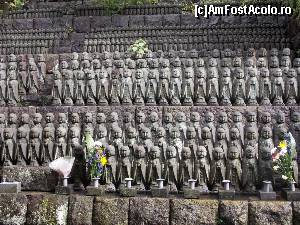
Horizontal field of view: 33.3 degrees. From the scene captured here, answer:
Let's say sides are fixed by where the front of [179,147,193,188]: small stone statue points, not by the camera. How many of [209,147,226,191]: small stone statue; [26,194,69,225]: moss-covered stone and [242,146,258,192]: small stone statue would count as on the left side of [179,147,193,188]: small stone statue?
2

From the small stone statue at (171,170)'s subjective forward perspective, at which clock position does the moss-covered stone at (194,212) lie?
The moss-covered stone is roughly at 11 o'clock from the small stone statue.

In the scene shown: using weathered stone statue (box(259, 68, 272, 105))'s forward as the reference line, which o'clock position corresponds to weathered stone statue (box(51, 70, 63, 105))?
weathered stone statue (box(51, 70, 63, 105)) is roughly at 3 o'clock from weathered stone statue (box(259, 68, 272, 105)).

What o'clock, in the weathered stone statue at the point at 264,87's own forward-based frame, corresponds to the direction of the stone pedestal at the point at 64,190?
The stone pedestal is roughly at 2 o'clock from the weathered stone statue.

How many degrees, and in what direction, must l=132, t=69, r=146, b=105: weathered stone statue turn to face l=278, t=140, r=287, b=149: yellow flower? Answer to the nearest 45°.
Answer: approximately 45° to its left

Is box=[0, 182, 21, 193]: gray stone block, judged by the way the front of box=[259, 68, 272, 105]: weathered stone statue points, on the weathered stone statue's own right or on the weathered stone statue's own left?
on the weathered stone statue's own right

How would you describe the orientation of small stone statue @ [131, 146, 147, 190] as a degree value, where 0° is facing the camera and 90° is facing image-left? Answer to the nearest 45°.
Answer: approximately 0°

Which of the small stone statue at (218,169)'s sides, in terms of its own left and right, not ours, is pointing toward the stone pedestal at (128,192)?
right

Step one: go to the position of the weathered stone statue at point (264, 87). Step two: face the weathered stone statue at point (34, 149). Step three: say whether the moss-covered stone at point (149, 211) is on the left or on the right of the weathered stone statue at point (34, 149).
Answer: left

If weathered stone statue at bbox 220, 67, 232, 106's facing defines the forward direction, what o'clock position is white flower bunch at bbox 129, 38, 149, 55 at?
The white flower bunch is roughly at 4 o'clock from the weathered stone statue.
